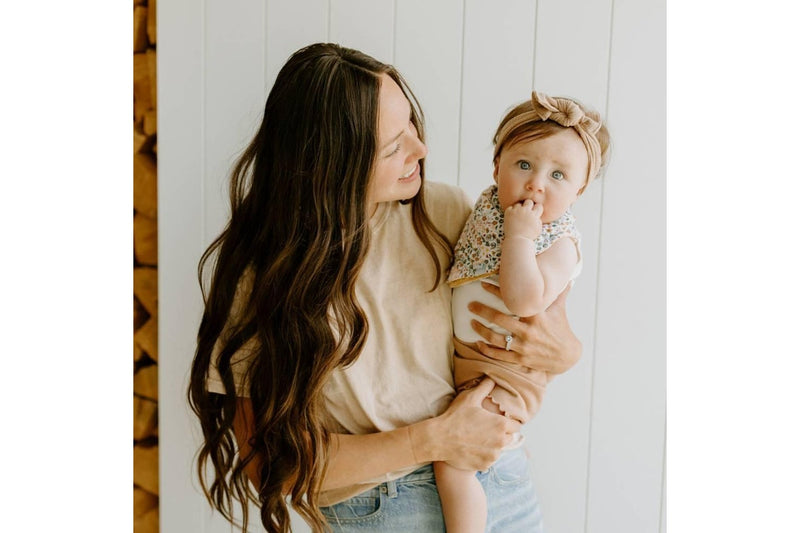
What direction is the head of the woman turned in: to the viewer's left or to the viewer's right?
to the viewer's right

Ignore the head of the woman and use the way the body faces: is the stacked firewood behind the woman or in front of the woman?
behind

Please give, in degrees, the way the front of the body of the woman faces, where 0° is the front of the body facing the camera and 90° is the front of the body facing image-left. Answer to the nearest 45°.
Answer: approximately 315°

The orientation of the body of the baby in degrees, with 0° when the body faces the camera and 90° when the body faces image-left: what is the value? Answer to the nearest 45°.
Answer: approximately 45°
